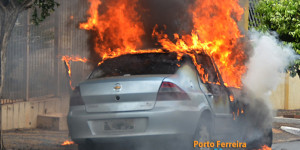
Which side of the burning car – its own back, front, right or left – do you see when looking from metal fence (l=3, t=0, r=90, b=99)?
left

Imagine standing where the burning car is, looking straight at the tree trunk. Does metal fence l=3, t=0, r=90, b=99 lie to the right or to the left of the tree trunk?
right

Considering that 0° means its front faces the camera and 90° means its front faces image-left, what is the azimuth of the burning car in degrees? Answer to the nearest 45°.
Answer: approximately 225°

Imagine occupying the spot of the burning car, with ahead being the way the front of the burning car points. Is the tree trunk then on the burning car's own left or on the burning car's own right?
on the burning car's own left
